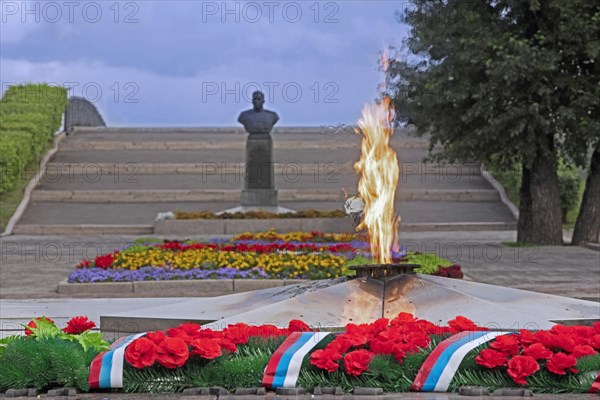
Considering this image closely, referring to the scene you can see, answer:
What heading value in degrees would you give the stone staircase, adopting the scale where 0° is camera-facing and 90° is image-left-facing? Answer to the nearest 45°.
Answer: approximately 0°

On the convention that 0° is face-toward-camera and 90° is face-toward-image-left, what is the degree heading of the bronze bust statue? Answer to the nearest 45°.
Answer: approximately 0°

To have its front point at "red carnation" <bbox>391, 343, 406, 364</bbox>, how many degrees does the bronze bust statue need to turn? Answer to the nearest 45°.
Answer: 0° — it already faces it

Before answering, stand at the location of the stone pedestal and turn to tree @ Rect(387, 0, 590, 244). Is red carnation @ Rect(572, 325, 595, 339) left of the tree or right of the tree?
right
